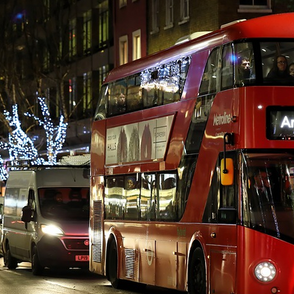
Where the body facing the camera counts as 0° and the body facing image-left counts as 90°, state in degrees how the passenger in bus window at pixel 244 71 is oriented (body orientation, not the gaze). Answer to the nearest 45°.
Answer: approximately 315°

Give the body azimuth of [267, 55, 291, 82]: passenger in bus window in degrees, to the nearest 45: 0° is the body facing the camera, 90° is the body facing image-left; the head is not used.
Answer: approximately 315°

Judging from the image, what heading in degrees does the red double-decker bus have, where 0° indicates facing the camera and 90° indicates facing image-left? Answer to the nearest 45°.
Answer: approximately 315°

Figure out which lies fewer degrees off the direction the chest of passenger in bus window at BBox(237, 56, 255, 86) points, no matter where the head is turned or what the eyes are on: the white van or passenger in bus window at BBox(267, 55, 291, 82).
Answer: the passenger in bus window

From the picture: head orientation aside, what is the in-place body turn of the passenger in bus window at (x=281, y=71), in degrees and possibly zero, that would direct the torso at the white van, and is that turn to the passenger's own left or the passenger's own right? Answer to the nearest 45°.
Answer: approximately 180°

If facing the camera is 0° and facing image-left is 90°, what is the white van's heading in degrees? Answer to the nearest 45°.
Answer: approximately 315°
